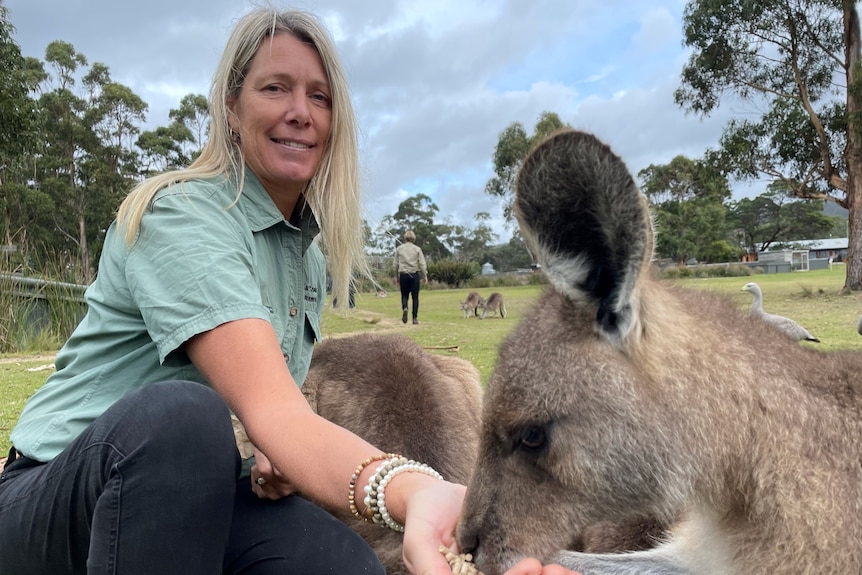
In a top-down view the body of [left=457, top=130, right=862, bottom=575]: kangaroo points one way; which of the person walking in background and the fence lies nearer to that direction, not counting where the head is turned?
the fence

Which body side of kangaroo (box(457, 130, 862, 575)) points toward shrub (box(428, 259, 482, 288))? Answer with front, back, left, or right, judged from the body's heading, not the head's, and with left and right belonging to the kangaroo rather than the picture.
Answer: right

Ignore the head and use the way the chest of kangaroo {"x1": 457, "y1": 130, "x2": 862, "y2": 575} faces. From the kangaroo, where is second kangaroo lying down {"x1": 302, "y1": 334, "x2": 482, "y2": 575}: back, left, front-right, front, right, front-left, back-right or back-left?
front-right

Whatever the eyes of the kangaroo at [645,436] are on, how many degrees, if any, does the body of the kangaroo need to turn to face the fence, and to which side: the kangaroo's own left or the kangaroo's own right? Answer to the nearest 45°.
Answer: approximately 45° to the kangaroo's own right

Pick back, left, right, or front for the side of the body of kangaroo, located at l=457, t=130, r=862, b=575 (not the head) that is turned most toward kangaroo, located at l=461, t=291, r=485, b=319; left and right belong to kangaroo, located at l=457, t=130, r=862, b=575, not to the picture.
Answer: right

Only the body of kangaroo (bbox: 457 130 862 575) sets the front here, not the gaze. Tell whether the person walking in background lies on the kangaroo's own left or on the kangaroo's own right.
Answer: on the kangaroo's own right

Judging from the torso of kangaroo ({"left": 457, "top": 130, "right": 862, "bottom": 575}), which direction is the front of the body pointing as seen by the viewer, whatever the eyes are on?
to the viewer's left

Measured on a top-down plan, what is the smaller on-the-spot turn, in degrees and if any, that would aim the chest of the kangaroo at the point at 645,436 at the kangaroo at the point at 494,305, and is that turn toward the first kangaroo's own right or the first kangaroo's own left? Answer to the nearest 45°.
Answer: approximately 90° to the first kangaroo's own right

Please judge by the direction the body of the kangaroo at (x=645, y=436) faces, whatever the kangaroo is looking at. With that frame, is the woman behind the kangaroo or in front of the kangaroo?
in front

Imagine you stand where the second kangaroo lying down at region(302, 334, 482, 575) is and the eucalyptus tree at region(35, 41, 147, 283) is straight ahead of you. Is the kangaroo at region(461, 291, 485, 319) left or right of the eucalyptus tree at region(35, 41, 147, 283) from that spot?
right

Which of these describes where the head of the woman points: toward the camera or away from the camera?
toward the camera

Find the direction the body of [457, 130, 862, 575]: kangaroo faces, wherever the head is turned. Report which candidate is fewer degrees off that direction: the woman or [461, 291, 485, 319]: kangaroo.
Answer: the woman

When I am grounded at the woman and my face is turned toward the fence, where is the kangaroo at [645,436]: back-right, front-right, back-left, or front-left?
back-right
